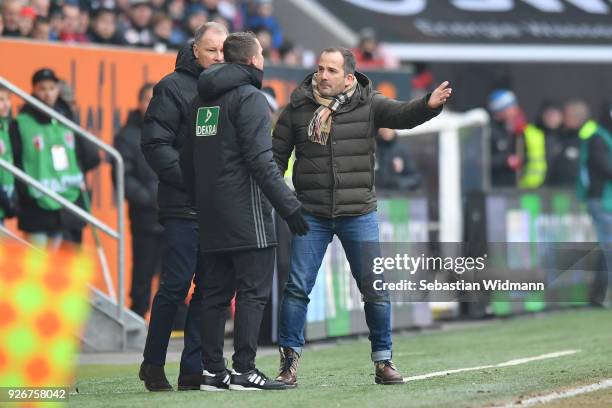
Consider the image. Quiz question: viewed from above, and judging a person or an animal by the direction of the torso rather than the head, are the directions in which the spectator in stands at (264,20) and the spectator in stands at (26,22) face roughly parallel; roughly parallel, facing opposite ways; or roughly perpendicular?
roughly parallel

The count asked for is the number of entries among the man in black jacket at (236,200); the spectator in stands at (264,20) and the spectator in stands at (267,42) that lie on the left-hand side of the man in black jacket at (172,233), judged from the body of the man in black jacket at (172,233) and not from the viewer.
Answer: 2

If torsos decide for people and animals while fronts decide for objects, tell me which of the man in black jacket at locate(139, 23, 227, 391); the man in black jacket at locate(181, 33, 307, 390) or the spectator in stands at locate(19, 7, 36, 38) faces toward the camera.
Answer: the spectator in stands

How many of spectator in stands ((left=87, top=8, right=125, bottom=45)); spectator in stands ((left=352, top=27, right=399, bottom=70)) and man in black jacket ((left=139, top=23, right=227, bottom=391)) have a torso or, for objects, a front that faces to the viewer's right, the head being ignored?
1

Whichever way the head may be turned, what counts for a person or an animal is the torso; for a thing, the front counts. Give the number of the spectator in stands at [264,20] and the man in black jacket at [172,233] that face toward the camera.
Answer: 1

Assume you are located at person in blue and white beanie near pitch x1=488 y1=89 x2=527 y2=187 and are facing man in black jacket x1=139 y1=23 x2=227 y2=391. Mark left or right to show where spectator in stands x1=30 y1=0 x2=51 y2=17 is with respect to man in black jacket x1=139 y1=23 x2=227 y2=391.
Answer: right

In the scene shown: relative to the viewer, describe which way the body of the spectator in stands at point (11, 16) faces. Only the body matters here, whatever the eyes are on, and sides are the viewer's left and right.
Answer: facing the viewer

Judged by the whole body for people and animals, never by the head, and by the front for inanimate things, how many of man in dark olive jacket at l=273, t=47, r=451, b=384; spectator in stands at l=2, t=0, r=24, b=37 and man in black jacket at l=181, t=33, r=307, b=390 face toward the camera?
2

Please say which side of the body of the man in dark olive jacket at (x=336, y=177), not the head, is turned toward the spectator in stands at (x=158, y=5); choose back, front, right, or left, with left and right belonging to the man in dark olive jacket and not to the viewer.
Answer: back

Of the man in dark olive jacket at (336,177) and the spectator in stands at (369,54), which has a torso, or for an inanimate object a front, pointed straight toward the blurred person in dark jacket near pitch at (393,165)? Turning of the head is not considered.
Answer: the spectator in stands at (369,54)

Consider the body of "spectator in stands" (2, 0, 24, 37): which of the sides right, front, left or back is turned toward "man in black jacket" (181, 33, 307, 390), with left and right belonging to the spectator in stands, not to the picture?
front

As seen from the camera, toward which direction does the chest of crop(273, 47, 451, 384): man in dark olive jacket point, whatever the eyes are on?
toward the camera

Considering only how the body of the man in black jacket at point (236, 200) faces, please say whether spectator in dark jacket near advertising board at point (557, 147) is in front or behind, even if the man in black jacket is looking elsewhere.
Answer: in front

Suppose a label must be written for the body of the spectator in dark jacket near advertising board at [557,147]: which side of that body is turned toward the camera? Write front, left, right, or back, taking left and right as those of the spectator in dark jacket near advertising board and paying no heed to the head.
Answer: front
